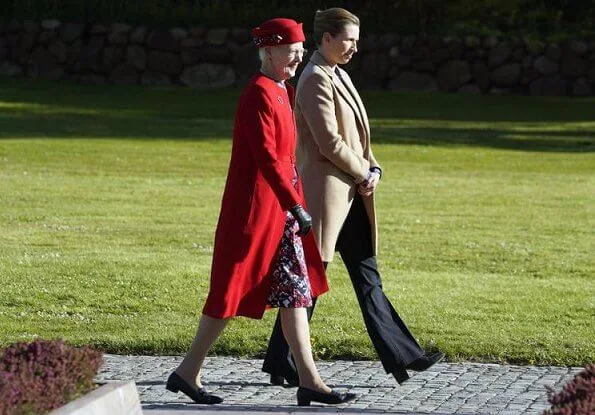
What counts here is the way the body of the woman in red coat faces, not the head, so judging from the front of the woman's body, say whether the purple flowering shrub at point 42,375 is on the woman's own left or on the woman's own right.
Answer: on the woman's own right

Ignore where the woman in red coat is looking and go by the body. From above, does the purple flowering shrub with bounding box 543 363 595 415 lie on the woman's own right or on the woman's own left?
on the woman's own right

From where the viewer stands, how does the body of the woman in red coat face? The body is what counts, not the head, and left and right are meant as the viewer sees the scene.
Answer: facing to the right of the viewer

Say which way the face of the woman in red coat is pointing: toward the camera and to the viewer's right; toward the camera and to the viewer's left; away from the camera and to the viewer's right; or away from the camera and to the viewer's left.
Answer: toward the camera and to the viewer's right
